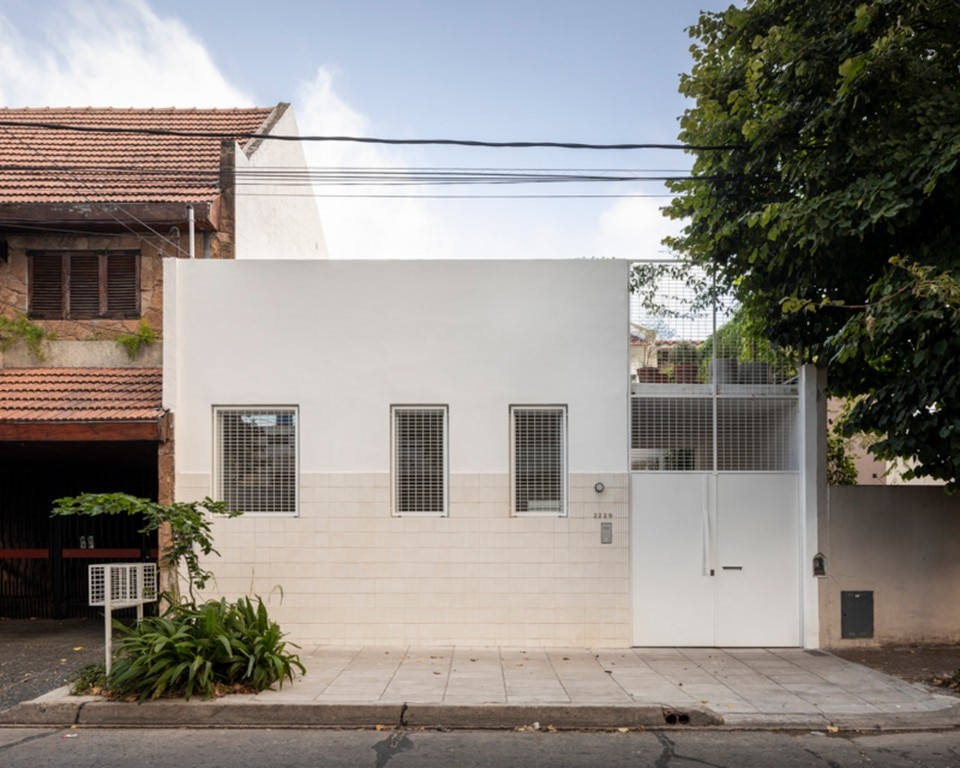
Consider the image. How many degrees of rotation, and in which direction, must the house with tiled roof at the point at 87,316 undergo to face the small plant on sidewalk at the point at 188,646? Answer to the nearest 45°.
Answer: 0° — it already faces it

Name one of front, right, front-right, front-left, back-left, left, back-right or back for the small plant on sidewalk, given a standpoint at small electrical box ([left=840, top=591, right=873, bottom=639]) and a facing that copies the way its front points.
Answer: front-right

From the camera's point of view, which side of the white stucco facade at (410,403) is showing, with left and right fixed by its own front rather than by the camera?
front

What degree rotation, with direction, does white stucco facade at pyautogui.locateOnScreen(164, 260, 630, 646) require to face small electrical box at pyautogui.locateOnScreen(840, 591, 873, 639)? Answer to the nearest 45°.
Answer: approximately 90° to its left

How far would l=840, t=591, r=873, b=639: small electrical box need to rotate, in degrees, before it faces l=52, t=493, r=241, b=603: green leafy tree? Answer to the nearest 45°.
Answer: approximately 45° to its right

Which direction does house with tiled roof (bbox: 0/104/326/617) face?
toward the camera

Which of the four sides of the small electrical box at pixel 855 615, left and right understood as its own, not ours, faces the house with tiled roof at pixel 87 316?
right

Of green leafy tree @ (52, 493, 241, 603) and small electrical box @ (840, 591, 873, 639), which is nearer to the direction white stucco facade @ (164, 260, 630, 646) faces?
the green leafy tree

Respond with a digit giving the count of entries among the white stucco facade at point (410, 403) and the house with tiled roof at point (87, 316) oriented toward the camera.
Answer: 2

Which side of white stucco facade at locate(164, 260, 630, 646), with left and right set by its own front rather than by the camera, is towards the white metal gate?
left

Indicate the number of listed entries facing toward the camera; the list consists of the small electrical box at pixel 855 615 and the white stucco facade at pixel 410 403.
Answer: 2

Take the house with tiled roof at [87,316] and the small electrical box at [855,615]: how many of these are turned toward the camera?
2

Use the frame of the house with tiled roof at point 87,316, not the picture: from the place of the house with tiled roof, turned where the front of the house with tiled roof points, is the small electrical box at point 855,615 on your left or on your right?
on your left
